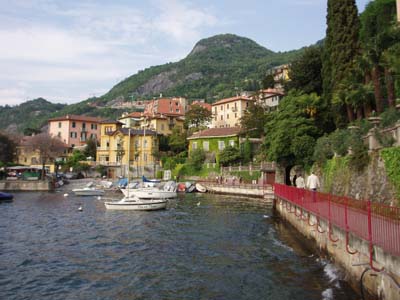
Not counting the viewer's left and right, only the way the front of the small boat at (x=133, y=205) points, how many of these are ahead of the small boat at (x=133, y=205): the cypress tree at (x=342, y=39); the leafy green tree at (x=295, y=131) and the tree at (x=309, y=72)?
0

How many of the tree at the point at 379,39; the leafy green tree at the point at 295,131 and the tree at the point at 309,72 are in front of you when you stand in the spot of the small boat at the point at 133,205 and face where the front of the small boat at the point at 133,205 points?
0

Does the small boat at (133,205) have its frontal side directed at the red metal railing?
no

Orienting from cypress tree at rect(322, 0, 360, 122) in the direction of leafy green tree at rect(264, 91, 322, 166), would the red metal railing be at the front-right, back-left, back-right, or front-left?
back-left

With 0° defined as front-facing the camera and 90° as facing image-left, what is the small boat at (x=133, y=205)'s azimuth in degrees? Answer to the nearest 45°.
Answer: approximately 90°

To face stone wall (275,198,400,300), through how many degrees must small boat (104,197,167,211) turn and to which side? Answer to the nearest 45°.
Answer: approximately 90° to its left

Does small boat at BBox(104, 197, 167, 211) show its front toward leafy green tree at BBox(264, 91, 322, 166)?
no

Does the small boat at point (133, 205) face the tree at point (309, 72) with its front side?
no

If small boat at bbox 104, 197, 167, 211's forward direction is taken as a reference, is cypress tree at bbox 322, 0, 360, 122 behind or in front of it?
behind
